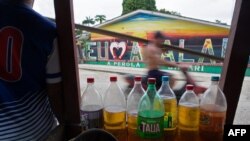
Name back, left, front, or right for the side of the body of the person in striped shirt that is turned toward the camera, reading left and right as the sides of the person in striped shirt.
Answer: back

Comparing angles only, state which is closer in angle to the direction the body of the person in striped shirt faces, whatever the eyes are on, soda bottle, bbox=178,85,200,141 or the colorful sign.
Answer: the colorful sign

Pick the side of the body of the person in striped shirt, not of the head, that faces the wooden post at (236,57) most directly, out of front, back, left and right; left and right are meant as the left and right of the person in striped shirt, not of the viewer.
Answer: right

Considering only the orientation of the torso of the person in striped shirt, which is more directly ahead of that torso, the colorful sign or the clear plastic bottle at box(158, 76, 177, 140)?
the colorful sign

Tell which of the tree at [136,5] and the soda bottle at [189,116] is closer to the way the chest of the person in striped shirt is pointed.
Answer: the tree

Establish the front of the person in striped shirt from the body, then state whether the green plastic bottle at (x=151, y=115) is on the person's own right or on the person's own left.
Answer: on the person's own right
